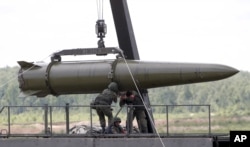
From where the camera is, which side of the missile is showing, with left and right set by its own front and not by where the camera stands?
right
